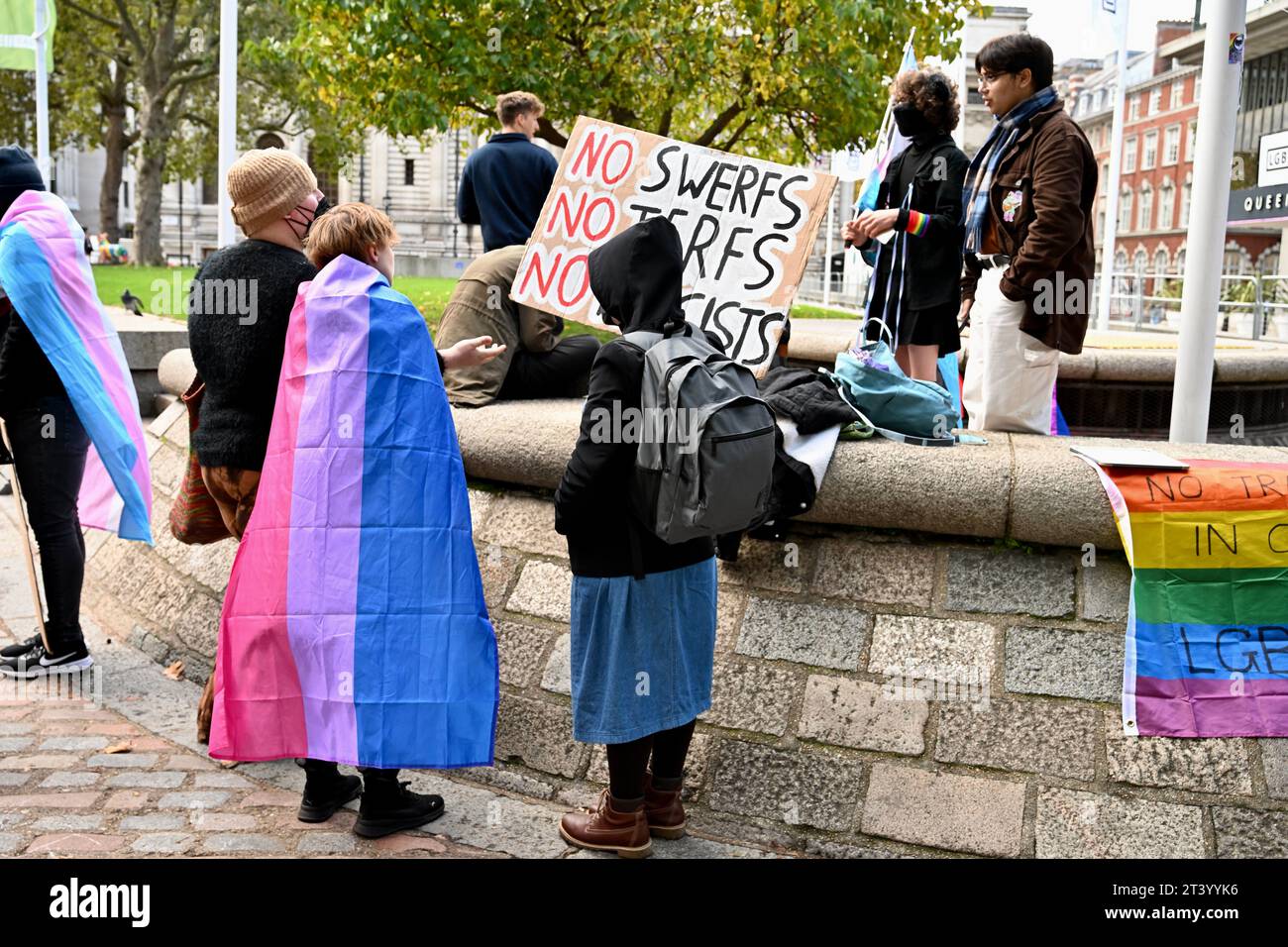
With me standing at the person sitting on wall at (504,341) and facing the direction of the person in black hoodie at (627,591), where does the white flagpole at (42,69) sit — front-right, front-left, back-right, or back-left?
back-right

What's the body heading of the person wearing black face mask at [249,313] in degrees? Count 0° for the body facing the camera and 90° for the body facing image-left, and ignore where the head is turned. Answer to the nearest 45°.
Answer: approximately 225°

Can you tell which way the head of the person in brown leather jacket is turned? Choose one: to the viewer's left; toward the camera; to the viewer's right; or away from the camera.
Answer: to the viewer's left

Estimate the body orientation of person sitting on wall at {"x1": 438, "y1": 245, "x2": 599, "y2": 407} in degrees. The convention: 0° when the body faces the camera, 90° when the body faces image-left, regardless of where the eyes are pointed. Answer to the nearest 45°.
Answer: approximately 270°

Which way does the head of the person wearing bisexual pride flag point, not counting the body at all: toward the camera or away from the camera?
away from the camera

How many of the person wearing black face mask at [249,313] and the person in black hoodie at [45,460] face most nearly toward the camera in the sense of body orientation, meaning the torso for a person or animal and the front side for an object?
0

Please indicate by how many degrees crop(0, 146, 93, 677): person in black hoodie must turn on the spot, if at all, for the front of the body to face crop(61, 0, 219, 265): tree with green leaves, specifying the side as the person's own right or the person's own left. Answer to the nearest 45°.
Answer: approximately 90° to the person's own right

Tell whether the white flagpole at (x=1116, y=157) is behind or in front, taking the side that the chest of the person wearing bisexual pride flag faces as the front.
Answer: in front

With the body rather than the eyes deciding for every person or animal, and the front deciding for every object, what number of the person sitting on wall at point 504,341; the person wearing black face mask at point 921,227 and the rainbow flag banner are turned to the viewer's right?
1
